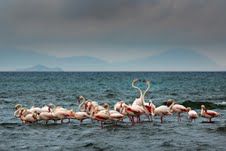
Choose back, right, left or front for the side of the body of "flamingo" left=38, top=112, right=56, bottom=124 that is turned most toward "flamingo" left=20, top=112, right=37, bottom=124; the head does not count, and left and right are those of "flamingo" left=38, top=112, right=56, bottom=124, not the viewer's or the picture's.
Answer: front

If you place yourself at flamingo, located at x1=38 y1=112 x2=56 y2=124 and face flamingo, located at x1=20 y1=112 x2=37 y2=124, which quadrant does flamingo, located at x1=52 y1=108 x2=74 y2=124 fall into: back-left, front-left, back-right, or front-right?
back-right

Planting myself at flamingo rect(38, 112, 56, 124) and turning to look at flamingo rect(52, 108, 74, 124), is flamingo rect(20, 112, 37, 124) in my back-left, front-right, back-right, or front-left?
back-left

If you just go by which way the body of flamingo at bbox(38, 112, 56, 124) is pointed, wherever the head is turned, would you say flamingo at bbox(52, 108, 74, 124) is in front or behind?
behind

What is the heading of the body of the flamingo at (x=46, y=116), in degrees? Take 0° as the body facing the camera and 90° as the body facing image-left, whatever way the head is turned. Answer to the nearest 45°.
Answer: approximately 90°
